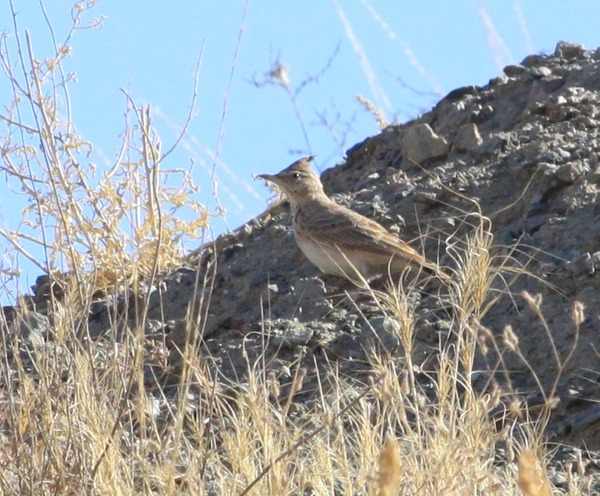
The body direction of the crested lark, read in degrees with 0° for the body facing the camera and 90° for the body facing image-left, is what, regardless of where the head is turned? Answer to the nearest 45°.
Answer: approximately 90°

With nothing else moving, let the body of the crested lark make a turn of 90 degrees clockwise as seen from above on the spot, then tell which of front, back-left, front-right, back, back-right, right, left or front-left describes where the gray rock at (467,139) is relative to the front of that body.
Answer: front-right
